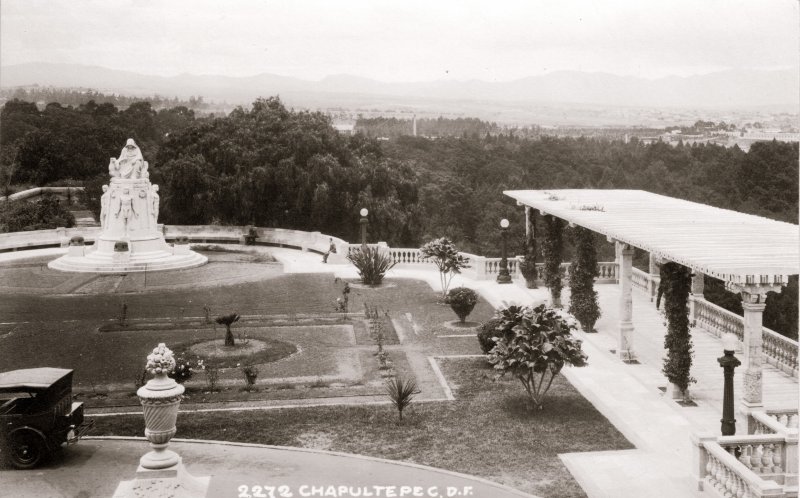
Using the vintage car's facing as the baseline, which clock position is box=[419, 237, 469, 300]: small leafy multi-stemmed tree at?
The small leafy multi-stemmed tree is roughly at 3 o'clock from the vintage car.

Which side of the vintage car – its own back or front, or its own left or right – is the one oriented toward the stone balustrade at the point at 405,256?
right

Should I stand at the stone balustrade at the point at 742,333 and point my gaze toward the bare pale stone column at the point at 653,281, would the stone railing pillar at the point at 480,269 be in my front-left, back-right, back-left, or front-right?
front-left

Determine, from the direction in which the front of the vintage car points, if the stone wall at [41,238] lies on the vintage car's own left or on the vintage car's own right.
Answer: on the vintage car's own right

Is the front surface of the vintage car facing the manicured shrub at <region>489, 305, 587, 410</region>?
no

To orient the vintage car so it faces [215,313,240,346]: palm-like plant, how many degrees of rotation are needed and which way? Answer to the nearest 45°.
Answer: approximately 90° to its right

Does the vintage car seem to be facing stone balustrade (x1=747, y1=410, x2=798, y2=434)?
no

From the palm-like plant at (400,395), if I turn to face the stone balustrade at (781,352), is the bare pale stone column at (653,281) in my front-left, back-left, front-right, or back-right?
front-left

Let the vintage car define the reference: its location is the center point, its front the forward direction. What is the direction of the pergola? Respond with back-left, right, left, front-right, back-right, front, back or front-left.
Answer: back-right

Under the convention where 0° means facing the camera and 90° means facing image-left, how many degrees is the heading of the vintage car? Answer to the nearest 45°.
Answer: approximately 135°

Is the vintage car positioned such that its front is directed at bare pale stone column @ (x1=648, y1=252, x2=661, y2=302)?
no

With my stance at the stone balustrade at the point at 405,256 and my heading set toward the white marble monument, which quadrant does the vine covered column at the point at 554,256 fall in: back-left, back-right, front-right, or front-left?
back-left

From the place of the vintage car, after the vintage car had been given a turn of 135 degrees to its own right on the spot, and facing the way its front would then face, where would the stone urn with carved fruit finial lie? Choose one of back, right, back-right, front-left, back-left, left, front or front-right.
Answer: front-right

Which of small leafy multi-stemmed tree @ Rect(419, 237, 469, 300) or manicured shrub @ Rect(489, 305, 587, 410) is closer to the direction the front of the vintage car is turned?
the small leafy multi-stemmed tree

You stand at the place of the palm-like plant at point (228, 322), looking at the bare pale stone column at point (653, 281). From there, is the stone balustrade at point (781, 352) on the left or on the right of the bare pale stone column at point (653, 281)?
right
